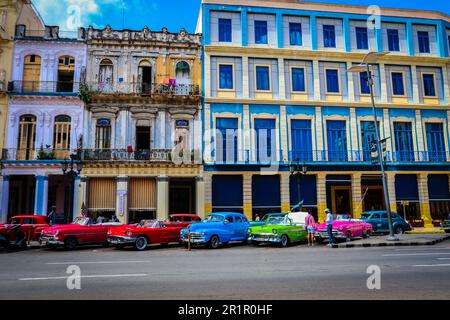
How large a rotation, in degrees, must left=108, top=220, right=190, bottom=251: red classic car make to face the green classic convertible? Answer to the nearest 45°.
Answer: approximately 135° to its left

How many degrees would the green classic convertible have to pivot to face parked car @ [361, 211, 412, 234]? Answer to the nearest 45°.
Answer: approximately 180°

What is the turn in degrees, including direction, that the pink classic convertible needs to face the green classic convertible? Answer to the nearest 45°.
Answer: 0° — it already faces it

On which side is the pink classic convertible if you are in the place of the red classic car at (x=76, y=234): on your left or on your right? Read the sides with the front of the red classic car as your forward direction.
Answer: on your left

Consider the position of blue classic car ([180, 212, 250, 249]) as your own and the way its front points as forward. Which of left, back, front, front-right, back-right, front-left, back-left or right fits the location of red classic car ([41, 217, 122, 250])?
front-right

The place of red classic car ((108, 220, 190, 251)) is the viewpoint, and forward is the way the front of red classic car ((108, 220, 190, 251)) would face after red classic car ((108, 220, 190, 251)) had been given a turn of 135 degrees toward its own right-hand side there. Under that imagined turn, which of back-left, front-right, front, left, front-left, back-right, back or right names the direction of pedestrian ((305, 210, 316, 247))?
right

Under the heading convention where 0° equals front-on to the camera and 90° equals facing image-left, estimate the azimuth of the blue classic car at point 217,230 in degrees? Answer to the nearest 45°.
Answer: approximately 45°

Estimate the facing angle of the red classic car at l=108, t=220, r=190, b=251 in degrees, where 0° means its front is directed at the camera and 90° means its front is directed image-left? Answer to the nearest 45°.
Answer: approximately 45°

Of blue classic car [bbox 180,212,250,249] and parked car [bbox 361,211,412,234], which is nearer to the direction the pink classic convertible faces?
the blue classic car

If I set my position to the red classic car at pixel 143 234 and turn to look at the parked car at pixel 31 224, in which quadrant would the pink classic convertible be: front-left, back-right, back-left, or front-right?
back-right

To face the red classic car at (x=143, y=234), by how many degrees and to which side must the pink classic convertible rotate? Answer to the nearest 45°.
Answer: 0° — it already faces it

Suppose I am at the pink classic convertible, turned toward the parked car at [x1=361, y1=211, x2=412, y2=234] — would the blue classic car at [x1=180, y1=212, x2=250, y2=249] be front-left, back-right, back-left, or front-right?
back-left

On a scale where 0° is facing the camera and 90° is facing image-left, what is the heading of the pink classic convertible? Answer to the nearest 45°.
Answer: approximately 45°
